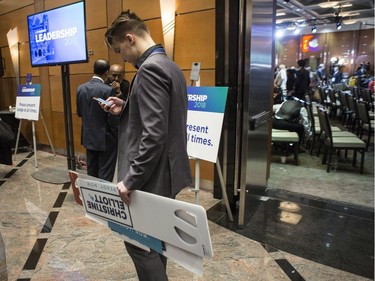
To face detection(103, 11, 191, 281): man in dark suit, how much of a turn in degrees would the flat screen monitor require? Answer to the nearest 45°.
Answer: approximately 45° to its left

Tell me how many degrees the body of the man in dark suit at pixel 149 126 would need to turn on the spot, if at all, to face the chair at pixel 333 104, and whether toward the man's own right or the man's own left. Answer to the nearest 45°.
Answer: approximately 135° to the man's own right

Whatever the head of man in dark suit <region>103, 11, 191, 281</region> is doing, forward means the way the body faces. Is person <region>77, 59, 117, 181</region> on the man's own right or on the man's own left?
on the man's own right

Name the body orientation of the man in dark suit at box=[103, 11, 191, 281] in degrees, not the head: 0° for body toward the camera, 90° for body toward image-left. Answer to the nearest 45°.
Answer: approximately 90°

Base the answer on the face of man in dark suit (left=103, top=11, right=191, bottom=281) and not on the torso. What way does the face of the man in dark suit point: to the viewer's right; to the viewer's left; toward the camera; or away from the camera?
to the viewer's left

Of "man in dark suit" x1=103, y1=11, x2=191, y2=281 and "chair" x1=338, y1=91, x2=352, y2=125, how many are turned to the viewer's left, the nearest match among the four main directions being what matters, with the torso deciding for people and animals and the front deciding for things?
1
